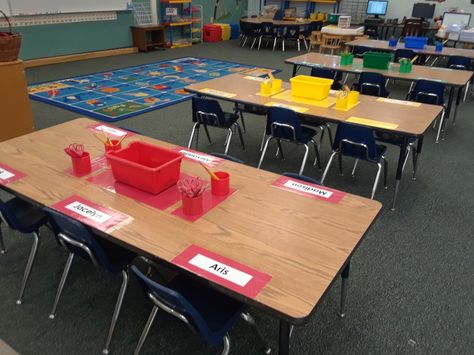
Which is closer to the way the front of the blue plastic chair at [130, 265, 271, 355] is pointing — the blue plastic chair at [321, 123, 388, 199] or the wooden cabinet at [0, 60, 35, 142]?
the blue plastic chair

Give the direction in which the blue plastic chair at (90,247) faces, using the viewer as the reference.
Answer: facing away from the viewer and to the right of the viewer

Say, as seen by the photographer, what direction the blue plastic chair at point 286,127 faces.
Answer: facing away from the viewer and to the right of the viewer

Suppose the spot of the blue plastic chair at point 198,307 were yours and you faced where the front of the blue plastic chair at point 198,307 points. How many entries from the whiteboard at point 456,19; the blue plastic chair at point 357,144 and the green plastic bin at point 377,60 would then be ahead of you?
3

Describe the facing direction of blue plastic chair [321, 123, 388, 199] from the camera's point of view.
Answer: facing away from the viewer and to the right of the viewer

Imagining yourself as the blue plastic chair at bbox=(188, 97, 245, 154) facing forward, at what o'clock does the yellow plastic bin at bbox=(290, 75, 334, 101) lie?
The yellow plastic bin is roughly at 2 o'clock from the blue plastic chair.

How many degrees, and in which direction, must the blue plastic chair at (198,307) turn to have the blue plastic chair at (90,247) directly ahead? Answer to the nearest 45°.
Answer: approximately 90° to its left

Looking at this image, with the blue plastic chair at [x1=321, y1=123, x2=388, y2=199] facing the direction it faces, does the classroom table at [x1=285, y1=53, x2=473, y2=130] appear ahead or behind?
ahead

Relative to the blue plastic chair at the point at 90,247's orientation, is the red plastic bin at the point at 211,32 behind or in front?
in front

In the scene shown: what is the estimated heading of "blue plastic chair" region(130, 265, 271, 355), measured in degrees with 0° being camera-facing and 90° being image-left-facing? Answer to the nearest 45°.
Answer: approximately 225°
